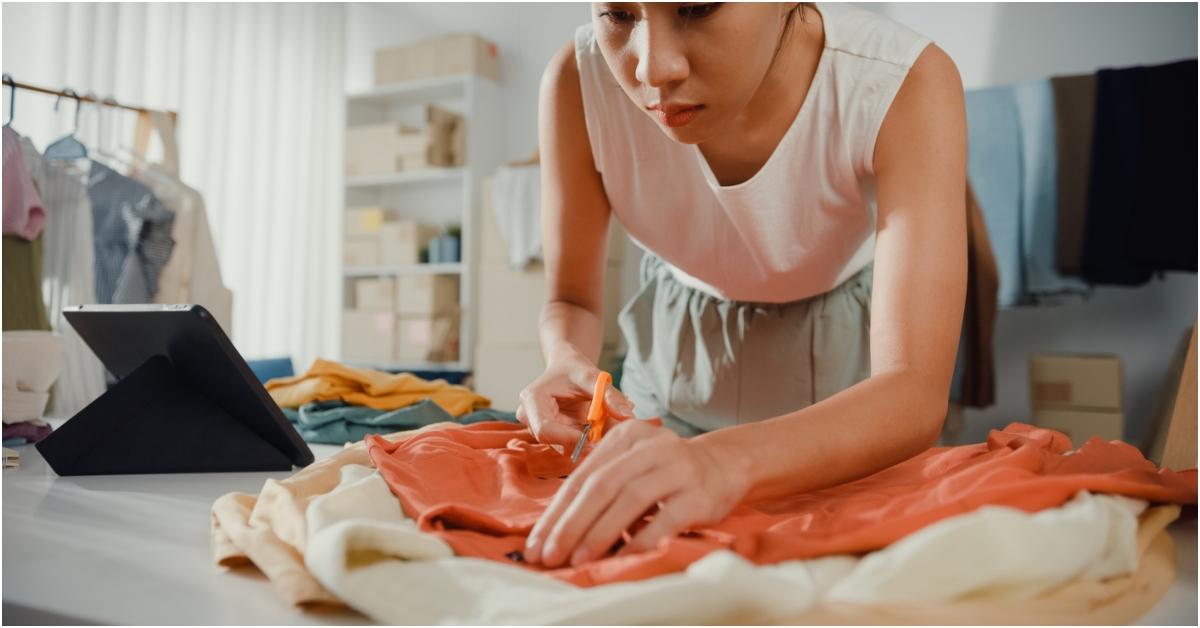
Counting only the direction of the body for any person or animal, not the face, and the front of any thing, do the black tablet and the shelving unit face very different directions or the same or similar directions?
very different directions

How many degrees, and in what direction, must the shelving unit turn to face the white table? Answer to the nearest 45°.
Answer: approximately 45° to its left

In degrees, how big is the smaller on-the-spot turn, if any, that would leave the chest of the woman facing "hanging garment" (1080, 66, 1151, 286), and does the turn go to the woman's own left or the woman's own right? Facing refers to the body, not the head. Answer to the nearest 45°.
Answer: approximately 180°

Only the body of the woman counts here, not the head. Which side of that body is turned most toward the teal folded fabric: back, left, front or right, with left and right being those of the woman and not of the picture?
right

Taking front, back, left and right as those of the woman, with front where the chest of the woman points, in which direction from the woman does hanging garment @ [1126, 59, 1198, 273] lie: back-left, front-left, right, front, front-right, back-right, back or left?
back

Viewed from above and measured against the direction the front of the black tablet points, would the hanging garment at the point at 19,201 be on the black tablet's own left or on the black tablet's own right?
on the black tablet's own left

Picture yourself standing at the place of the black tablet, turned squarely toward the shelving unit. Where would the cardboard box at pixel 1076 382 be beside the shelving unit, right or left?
right

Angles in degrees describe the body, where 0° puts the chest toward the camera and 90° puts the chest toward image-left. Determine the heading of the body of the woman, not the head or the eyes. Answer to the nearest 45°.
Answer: approximately 45°

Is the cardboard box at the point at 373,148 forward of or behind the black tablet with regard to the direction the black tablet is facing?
forward

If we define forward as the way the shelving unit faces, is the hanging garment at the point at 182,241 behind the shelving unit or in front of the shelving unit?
in front

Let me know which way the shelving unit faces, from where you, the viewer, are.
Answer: facing the viewer and to the left of the viewer

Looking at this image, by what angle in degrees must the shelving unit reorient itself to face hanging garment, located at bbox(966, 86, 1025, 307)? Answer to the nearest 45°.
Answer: approximately 90° to its left

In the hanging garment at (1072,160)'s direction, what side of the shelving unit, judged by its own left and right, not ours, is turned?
left

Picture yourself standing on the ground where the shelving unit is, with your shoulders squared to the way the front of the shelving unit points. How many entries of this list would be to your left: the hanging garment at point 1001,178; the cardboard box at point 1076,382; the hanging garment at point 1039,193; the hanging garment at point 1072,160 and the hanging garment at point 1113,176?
5

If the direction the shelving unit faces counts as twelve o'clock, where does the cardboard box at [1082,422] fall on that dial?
The cardboard box is roughly at 9 o'clock from the shelving unit.
